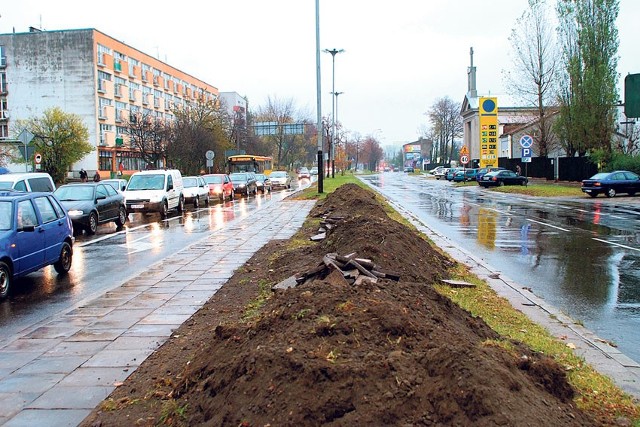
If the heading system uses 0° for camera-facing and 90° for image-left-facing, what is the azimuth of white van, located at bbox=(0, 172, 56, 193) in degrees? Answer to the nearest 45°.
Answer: approximately 45°

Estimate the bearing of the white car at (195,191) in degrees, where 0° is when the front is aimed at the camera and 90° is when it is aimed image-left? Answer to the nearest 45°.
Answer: approximately 45°

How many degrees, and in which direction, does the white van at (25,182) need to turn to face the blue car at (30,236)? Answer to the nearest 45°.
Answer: approximately 45° to its left

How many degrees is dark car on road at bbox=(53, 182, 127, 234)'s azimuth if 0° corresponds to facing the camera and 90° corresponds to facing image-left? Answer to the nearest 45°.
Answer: approximately 45°

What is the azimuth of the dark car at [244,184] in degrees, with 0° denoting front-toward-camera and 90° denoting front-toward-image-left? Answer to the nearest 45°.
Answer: approximately 45°

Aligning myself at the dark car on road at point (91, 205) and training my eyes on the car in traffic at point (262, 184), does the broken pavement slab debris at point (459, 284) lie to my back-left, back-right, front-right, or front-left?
back-right

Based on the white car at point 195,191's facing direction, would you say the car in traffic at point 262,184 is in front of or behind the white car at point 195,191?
behind

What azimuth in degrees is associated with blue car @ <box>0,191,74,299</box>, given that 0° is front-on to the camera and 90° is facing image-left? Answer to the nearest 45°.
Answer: approximately 45°
